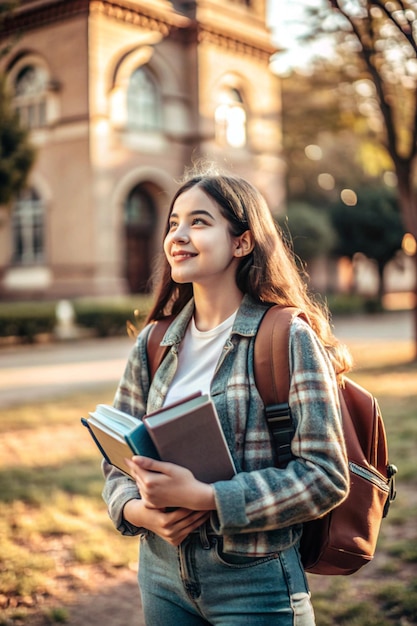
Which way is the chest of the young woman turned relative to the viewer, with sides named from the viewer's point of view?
facing the viewer and to the left of the viewer

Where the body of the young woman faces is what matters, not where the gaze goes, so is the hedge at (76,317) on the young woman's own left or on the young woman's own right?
on the young woman's own right

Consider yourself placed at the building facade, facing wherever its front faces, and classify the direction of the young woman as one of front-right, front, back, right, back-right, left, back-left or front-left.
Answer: front-right

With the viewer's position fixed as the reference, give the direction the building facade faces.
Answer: facing the viewer and to the right of the viewer

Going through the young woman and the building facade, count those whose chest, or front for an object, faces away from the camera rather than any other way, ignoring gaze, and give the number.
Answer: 0

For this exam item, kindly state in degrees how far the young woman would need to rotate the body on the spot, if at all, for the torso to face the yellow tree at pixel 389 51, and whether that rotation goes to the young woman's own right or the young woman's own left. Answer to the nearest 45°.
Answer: approximately 135° to the young woman's own right
